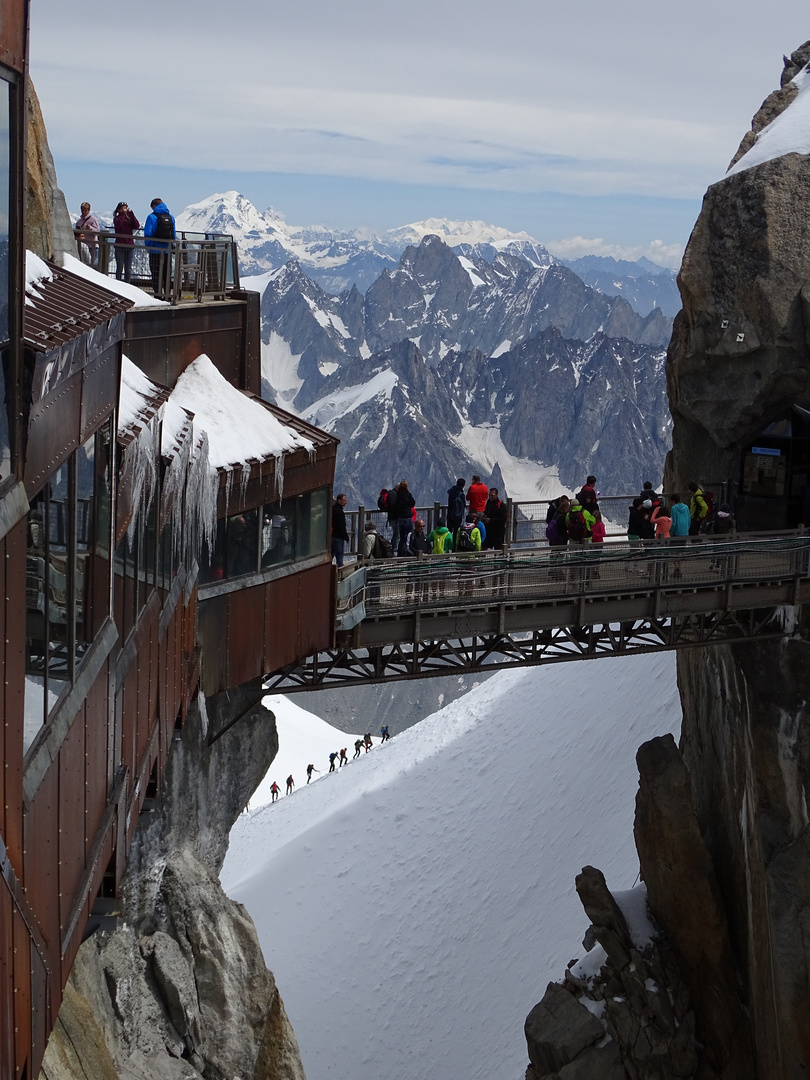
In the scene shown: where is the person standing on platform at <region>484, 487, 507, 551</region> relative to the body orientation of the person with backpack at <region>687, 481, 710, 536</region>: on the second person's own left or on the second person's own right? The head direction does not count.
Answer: on the second person's own left

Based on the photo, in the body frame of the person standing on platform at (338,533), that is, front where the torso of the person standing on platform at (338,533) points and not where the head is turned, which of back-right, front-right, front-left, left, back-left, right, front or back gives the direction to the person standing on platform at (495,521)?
front-left

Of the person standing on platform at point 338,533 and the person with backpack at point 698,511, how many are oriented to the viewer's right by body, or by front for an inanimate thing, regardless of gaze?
1

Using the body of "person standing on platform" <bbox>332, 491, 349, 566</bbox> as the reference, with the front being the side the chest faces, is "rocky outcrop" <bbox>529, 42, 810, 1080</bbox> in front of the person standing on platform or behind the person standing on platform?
in front

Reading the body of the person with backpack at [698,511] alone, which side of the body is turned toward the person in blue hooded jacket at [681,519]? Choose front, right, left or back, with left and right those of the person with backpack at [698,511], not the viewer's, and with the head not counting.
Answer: left

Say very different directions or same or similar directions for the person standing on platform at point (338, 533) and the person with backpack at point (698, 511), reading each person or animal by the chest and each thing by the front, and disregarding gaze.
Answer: very different directions

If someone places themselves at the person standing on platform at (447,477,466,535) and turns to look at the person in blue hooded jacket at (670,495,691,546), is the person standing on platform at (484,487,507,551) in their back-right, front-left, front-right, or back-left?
front-right

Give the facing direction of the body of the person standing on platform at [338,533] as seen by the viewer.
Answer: to the viewer's right

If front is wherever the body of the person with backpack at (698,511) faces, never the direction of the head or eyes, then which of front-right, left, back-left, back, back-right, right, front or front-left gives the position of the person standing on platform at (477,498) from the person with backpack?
front-left

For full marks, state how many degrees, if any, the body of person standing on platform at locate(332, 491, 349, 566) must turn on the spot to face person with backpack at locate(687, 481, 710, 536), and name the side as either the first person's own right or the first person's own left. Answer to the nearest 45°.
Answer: approximately 45° to the first person's own left

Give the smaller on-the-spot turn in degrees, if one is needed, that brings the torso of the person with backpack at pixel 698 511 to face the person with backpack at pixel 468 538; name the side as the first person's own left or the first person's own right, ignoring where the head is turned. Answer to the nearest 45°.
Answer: approximately 45° to the first person's own left

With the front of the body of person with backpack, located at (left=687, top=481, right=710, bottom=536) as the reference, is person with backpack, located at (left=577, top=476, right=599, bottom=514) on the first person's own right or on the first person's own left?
on the first person's own left

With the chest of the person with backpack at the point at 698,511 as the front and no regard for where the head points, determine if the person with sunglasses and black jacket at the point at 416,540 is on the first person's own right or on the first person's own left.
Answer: on the first person's own left
